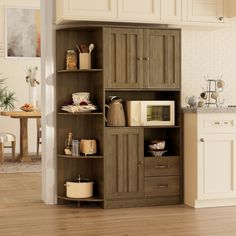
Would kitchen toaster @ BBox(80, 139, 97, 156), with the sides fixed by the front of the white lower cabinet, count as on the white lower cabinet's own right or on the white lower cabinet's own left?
on the white lower cabinet's own right

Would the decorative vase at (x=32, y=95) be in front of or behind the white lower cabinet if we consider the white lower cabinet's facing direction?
behind

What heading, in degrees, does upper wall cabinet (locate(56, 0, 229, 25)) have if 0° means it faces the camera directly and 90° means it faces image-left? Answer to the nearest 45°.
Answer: approximately 0°

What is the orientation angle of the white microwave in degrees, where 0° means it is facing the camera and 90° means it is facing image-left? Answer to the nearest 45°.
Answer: approximately 0°

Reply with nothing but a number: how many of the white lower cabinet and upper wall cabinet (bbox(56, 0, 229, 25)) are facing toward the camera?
2
